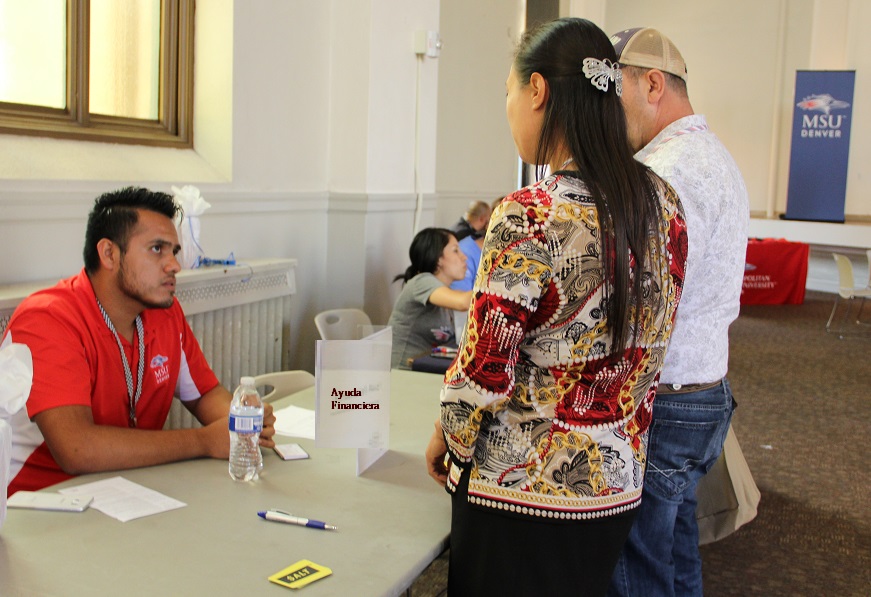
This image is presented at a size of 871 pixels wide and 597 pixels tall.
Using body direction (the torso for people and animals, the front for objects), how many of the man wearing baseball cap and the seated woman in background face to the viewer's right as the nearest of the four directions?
1

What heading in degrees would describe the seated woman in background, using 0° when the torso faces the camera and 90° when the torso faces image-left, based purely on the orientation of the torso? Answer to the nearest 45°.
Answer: approximately 270°

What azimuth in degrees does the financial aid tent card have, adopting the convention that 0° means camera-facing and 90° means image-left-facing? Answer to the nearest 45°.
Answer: approximately 0°

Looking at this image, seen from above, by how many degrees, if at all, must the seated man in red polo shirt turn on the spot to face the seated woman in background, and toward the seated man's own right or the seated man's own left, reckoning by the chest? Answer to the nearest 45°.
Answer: approximately 90° to the seated man's own left

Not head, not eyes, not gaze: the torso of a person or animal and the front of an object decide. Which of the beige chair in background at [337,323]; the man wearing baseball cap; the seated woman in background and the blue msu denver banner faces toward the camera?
the blue msu denver banner

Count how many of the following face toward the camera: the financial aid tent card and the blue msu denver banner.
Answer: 2

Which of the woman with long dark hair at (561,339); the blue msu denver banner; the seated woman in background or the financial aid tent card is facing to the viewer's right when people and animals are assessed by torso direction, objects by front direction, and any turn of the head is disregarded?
the seated woman in background

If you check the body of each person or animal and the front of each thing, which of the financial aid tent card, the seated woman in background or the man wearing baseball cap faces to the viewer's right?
the seated woman in background

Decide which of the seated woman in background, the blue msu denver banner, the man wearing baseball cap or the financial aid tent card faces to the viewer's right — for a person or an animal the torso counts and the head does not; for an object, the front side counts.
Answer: the seated woman in background

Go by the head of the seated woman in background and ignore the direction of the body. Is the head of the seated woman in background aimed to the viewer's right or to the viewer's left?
to the viewer's right

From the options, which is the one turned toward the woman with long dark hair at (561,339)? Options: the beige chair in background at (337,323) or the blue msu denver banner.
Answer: the blue msu denver banner

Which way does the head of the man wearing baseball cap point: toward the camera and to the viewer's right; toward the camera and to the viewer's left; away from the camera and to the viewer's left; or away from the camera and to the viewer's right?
away from the camera and to the viewer's left
